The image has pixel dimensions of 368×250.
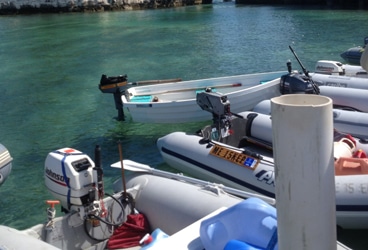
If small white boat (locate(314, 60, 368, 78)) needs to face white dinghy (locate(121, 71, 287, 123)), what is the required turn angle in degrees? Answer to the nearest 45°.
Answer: approximately 135° to its right

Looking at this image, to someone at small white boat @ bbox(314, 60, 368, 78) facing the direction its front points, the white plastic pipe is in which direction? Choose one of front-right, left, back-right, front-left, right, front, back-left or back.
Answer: right

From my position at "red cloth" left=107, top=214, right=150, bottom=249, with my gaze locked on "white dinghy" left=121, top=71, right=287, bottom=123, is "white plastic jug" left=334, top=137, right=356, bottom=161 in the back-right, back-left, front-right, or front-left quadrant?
front-right

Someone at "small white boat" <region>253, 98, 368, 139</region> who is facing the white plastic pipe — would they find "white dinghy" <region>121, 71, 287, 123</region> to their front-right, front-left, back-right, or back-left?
back-right

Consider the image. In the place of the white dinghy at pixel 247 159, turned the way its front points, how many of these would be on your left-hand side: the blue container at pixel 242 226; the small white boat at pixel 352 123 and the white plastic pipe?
1

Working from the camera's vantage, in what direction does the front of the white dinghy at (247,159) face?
facing the viewer and to the right of the viewer

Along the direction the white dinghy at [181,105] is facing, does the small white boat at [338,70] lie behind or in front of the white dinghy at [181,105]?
in front

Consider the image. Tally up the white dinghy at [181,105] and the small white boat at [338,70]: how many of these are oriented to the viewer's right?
2

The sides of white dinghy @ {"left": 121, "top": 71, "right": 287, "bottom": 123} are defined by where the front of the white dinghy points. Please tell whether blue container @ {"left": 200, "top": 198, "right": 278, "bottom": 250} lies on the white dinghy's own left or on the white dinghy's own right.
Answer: on the white dinghy's own right

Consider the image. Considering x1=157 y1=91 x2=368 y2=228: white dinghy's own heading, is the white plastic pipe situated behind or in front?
in front

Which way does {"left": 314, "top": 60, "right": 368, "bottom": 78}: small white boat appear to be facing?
to the viewer's right

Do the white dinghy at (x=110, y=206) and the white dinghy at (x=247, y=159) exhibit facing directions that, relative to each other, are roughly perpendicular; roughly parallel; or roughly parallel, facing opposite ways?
roughly parallel

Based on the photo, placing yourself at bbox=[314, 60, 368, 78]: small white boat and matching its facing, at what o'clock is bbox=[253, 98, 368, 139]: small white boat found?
bbox=[253, 98, 368, 139]: small white boat is roughly at 3 o'clock from bbox=[314, 60, 368, 78]: small white boat.

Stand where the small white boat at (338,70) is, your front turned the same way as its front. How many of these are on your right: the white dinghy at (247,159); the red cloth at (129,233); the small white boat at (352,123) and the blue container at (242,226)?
4

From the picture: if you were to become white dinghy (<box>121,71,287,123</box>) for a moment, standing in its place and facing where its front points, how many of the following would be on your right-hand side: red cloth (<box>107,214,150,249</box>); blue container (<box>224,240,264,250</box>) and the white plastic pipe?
3
